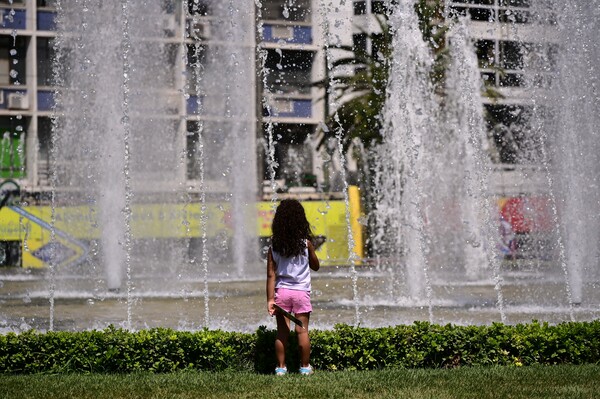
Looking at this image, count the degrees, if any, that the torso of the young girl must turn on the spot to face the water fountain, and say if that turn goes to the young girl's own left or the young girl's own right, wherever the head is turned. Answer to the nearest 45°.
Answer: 0° — they already face it

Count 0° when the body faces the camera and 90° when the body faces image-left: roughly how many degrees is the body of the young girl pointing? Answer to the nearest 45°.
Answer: approximately 180°

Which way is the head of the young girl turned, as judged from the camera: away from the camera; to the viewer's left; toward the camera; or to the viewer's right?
away from the camera

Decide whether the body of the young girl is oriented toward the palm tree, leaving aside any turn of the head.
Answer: yes
